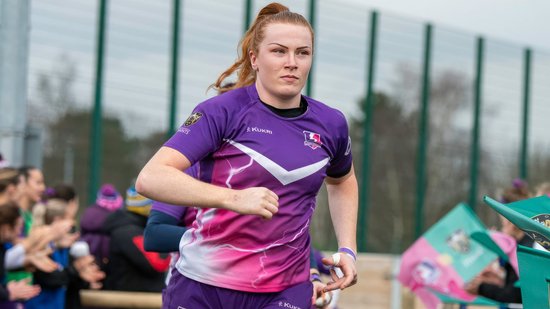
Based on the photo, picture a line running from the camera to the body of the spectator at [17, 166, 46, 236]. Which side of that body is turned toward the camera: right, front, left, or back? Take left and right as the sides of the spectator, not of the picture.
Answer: right

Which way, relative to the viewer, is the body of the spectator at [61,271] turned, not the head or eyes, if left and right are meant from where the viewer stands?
facing to the right of the viewer

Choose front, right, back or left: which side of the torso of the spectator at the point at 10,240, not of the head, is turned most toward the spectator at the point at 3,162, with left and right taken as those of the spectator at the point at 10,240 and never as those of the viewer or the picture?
left

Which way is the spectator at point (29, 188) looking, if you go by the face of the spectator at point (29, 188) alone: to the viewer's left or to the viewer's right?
to the viewer's right

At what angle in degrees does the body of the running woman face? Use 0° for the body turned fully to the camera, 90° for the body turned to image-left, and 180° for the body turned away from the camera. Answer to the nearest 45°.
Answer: approximately 315°

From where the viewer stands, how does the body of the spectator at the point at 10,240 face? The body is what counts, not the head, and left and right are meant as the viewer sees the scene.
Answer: facing to the right of the viewer

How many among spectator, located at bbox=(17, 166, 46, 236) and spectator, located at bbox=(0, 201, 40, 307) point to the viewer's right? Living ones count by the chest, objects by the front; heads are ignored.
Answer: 2
